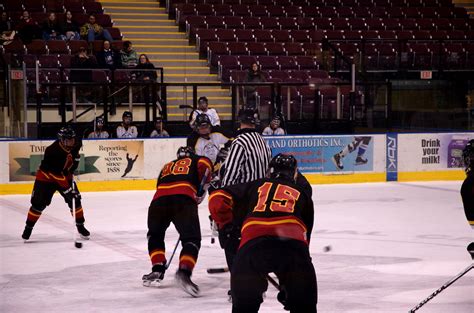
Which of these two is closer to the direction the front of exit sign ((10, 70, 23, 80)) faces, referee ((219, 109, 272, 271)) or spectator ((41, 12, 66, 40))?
the referee

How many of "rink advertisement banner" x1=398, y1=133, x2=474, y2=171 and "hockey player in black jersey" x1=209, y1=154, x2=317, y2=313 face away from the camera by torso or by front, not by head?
1

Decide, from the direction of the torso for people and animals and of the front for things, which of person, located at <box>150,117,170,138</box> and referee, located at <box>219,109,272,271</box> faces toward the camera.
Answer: the person

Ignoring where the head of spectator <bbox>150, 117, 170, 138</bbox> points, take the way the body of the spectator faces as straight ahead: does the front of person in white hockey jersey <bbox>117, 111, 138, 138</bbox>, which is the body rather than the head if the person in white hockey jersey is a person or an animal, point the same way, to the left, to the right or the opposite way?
the same way

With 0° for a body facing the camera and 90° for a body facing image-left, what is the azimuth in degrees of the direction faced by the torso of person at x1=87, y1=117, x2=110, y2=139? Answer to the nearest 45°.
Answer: approximately 0°

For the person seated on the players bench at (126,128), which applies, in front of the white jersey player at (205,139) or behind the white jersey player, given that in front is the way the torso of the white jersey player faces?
behind

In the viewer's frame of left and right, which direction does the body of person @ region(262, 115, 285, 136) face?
facing the viewer

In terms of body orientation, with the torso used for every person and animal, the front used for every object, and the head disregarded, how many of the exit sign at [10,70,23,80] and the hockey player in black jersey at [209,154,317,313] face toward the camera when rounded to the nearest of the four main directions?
1

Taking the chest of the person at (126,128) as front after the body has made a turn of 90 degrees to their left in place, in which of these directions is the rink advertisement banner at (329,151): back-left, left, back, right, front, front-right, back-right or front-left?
front

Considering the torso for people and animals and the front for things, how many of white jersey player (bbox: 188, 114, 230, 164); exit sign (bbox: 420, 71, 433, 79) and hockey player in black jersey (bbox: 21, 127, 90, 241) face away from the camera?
0

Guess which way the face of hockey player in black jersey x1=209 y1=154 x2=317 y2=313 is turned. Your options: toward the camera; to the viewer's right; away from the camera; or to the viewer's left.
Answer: away from the camera

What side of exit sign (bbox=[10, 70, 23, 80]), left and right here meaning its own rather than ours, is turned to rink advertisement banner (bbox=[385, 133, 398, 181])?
left

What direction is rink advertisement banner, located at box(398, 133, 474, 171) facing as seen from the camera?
toward the camera

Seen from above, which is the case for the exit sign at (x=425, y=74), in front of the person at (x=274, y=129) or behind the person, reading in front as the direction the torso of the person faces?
behind

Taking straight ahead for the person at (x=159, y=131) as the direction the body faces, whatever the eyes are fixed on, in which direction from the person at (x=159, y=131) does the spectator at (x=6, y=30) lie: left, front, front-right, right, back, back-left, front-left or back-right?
back-right
